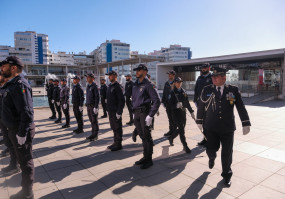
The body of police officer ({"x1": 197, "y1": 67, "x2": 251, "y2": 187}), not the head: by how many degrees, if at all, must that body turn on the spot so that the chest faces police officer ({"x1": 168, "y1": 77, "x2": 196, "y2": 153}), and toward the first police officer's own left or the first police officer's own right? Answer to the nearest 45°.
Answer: approximately 135° to the first police officer's own right

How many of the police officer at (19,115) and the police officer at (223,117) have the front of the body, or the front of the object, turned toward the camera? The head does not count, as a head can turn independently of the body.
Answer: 1

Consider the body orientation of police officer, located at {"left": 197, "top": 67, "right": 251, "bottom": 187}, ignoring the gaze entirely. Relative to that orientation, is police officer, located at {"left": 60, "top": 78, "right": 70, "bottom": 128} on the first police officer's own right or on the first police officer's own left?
on the first police officer's own right
